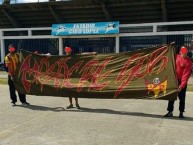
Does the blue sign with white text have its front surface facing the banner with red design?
yes

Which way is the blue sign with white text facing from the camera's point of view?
toward the camera

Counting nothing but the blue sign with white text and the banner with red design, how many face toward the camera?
2

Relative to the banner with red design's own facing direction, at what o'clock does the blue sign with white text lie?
The blue sign with white text is roughly at 6 o'clock from the banner with red design.

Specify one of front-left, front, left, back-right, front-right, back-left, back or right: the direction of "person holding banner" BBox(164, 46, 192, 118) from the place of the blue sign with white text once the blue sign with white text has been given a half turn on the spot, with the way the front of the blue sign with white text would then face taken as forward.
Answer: back
